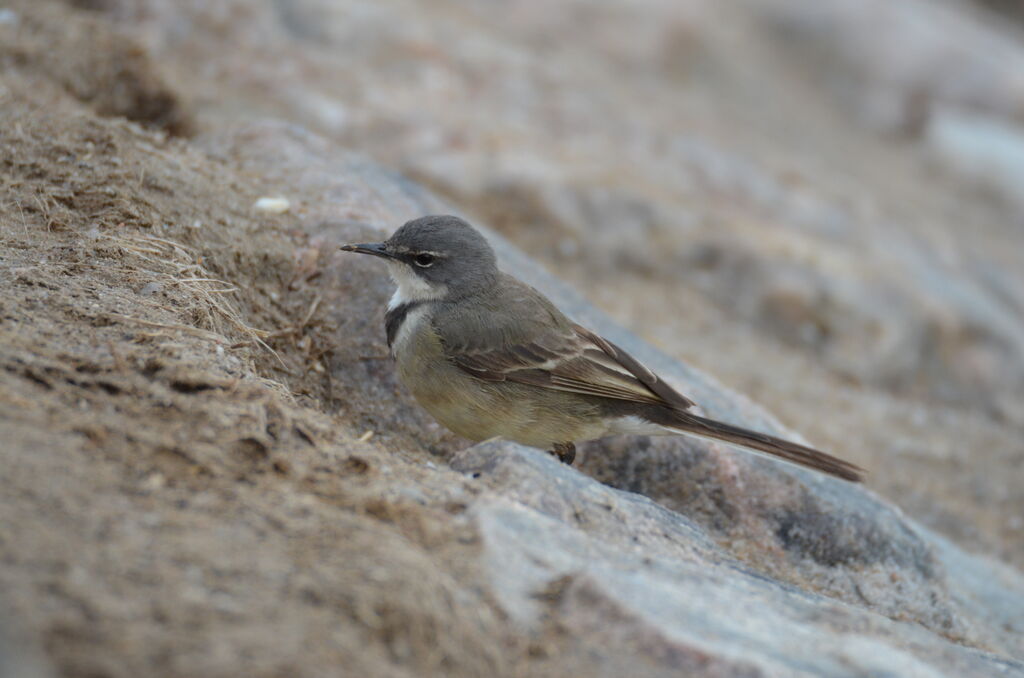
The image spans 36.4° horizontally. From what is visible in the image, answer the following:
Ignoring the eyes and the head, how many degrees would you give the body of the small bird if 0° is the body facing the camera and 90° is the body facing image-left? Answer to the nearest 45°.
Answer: approximately 90°

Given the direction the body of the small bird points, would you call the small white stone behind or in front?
in front
